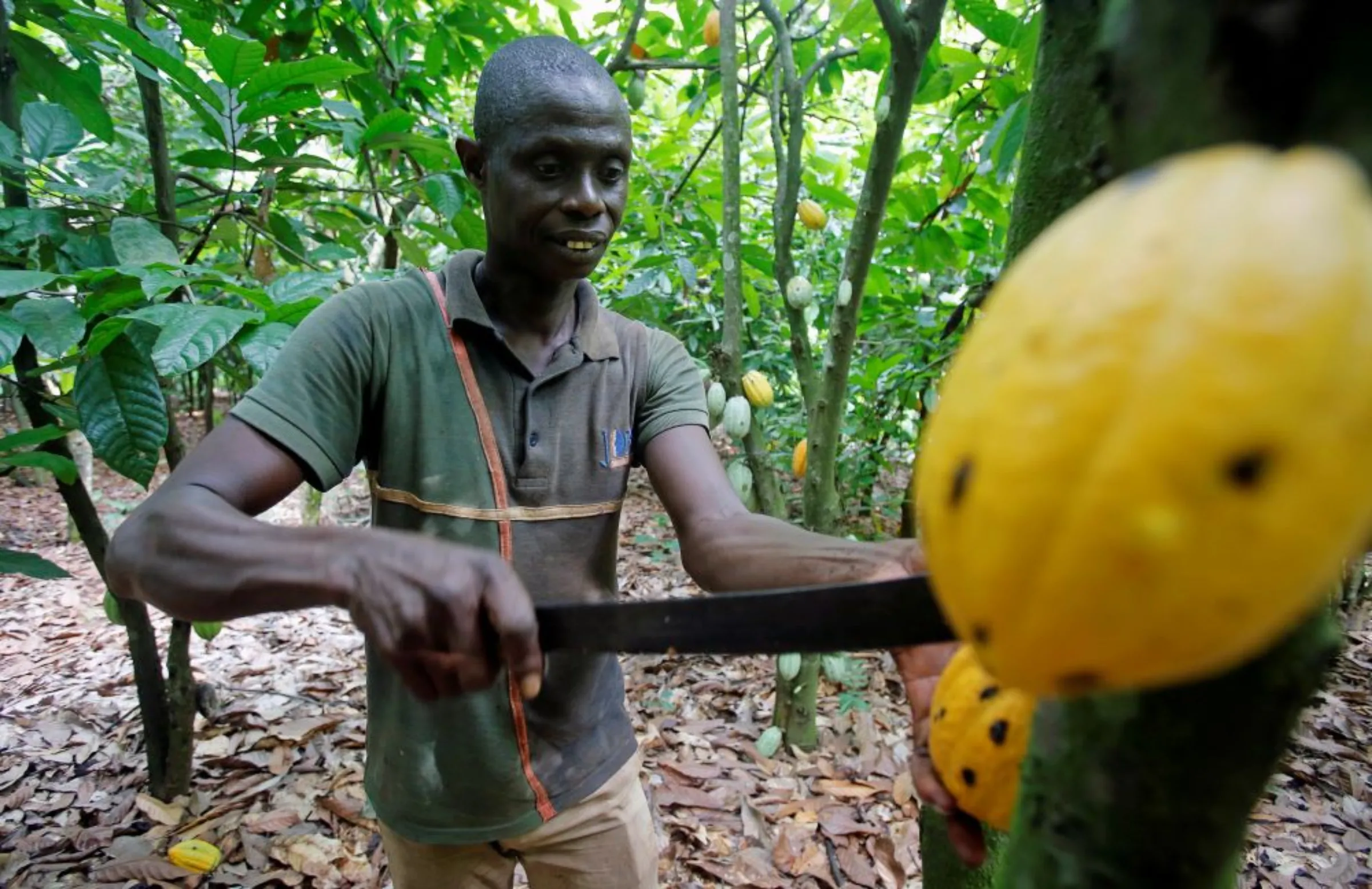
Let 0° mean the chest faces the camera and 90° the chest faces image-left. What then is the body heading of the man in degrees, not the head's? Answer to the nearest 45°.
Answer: approximately 315°

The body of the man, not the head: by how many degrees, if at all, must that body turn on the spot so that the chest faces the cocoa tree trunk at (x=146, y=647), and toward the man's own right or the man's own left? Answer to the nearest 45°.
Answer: approximately 180°

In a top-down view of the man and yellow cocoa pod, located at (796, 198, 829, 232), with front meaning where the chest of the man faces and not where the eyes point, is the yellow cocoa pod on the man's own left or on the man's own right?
on the man's own left

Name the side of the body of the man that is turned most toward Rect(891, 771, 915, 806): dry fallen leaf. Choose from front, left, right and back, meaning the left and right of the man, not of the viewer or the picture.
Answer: left

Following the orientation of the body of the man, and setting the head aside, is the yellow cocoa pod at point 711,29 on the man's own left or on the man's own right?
on the man's own left

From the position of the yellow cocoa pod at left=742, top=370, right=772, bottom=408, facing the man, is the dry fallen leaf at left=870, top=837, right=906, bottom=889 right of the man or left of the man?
left
